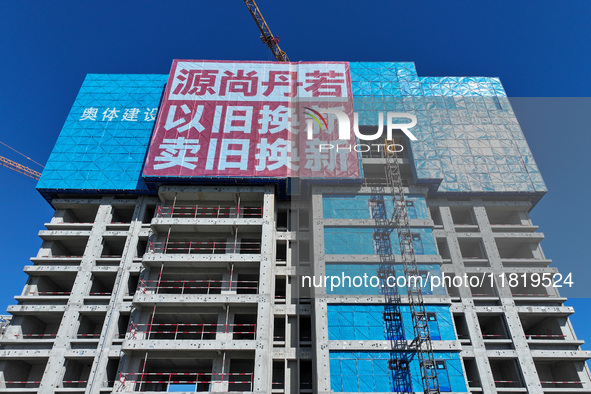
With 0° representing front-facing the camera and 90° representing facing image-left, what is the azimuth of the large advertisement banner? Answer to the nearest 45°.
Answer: approximately 0°

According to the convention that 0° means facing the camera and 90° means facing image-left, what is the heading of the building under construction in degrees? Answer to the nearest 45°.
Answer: approximately 0°
